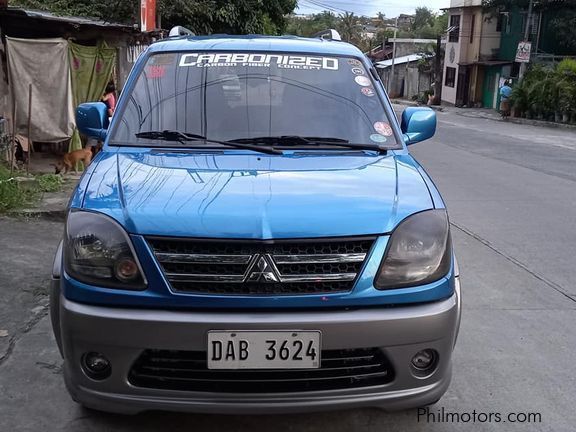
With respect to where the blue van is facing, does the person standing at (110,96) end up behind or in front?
behind

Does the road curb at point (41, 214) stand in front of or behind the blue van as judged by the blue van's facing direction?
behind

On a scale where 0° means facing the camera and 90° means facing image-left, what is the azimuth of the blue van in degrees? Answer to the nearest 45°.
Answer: approximately 0°

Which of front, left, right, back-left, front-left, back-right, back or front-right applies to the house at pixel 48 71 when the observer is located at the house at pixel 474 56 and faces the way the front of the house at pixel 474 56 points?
front-left

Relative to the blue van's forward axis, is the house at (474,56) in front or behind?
behind

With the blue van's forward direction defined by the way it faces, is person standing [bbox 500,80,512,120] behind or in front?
behind

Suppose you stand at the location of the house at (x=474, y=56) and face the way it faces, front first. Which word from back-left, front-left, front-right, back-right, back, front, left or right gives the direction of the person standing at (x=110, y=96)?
front-left

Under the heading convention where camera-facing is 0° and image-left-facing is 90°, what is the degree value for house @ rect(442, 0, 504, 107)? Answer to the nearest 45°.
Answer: approximately 45°
